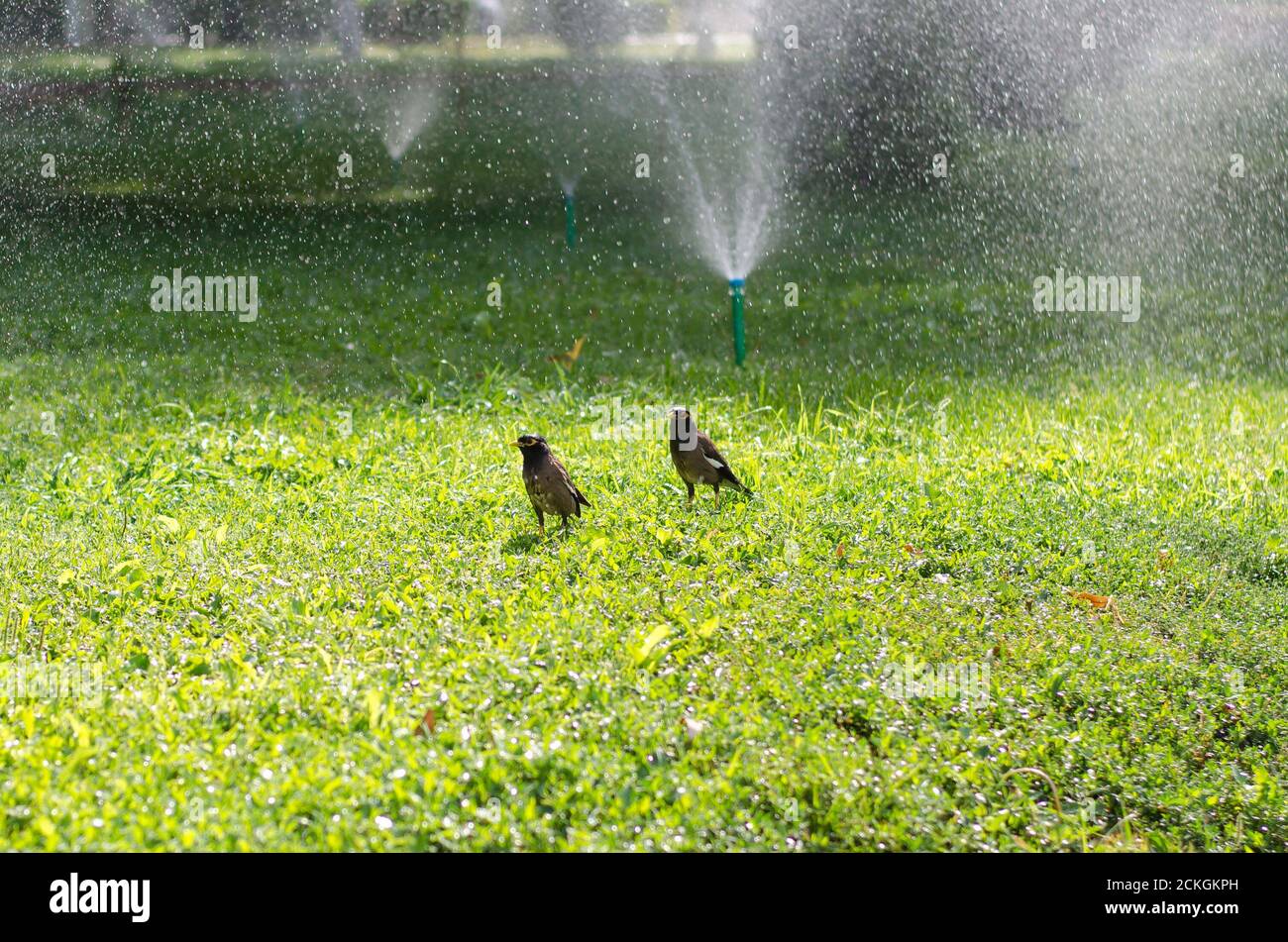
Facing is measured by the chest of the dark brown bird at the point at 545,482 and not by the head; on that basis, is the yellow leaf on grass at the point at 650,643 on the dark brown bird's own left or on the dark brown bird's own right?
on the dark brown bird's own left

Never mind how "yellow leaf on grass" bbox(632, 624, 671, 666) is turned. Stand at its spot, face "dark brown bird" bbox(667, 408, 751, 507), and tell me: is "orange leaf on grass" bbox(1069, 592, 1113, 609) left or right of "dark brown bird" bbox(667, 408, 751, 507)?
right

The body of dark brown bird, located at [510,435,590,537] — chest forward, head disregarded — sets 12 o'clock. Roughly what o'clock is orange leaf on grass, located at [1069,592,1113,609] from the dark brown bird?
The orange leaf on grass is roughly at 8 o'clock from the dark brown bird.

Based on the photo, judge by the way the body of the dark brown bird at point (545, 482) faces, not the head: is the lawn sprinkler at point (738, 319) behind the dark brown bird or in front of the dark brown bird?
behind

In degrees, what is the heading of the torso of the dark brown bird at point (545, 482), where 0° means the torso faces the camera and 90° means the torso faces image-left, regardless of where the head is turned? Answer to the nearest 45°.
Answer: approximately 45°
